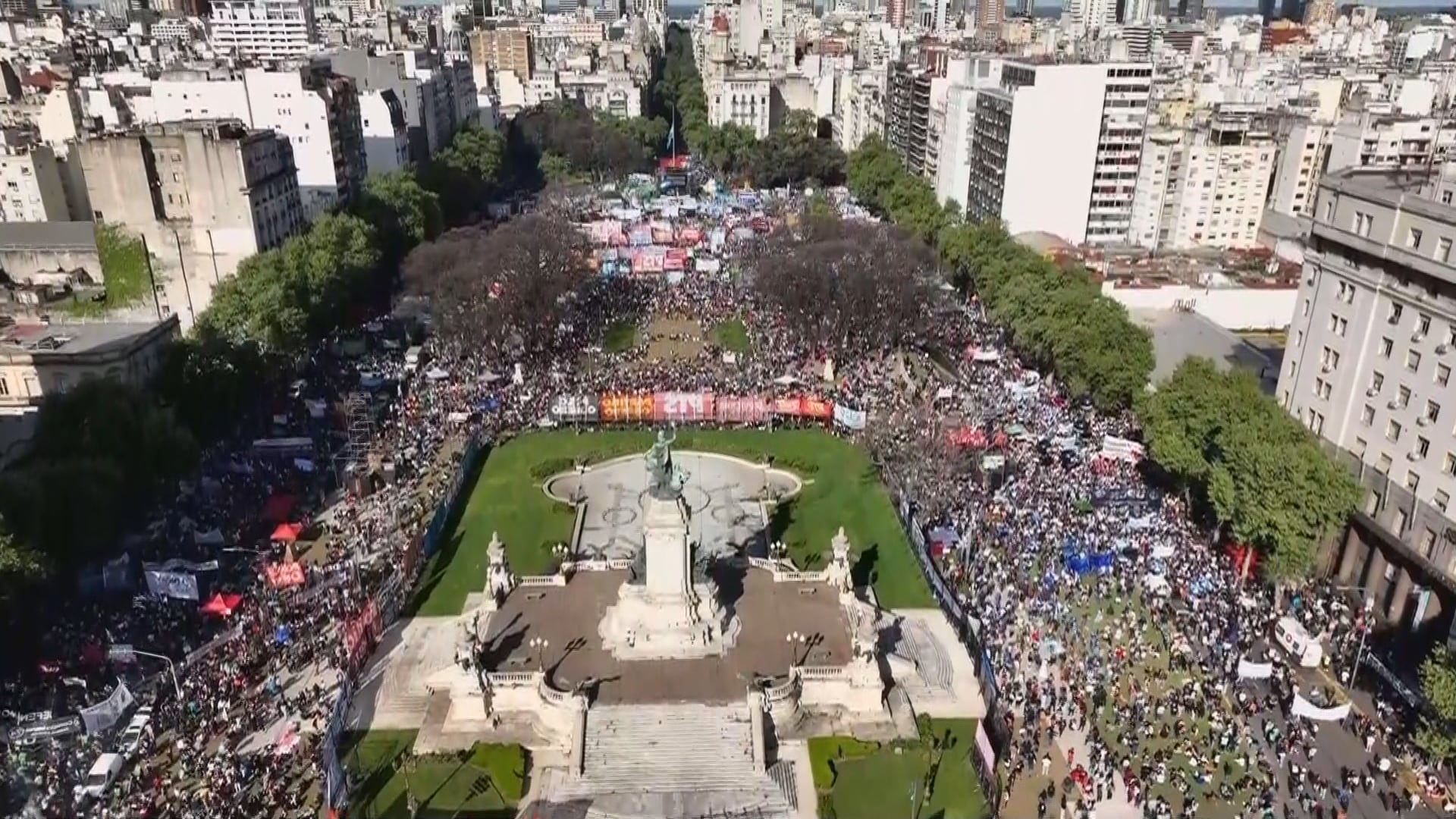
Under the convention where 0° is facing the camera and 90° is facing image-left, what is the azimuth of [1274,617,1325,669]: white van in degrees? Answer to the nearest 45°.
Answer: approximately 315°

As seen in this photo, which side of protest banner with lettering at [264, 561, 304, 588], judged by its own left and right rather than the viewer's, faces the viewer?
front

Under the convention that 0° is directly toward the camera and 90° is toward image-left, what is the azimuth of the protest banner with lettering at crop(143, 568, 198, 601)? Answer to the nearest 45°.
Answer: approximately 0°

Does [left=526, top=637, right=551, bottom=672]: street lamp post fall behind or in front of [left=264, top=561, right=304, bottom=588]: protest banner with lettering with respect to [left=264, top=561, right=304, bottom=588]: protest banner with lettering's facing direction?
in front

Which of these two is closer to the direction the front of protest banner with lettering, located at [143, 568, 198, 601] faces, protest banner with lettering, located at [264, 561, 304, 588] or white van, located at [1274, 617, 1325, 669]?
the white van

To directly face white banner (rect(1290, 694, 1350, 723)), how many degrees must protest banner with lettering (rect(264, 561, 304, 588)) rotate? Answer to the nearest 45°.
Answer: approximately 45° to its left

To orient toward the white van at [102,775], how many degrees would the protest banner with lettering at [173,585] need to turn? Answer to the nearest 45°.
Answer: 0° — it already faces it

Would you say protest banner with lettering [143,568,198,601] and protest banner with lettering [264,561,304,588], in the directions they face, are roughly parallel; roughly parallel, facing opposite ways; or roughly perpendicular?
roughly parallel

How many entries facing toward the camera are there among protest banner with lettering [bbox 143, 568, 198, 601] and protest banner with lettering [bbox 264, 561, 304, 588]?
2

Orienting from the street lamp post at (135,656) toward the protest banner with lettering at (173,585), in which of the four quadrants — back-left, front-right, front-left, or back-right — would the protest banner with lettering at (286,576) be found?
front-right

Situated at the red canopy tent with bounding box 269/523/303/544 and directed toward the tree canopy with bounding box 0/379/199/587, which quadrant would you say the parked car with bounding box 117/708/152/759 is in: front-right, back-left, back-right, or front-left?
front-left
